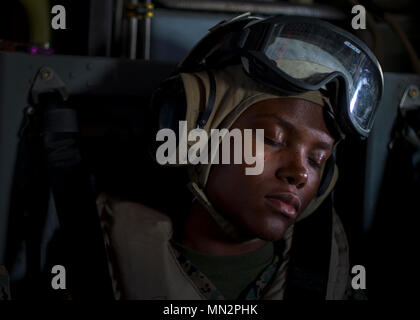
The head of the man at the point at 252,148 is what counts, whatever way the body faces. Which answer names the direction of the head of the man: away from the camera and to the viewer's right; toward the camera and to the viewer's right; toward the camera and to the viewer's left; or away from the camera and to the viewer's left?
toward the camera and to the viewer's right

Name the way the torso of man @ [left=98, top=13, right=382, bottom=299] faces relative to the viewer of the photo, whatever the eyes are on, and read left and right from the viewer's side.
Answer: facing the viewer and to the right of the viewer
